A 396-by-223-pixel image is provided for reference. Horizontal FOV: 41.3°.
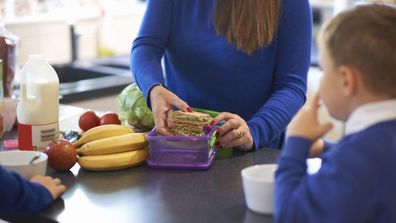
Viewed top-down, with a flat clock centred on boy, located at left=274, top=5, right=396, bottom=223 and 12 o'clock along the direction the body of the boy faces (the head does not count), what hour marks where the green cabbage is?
The green cabbage is roughly at 12 o'clock from the boy.

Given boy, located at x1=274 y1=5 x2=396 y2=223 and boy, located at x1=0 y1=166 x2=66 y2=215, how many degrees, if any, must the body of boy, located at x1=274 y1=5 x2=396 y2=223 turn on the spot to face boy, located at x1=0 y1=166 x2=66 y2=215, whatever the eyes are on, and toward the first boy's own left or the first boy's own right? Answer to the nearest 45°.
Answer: approximately 45° to the first boy's own left

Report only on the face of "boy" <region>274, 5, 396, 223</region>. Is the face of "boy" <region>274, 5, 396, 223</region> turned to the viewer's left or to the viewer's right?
to the viewer's left

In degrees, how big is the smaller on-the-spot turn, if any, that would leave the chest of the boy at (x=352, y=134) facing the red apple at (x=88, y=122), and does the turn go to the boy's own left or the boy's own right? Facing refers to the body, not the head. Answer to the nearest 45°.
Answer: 0° — they already face it

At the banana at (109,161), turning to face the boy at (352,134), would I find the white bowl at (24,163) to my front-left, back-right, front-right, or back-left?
back-right

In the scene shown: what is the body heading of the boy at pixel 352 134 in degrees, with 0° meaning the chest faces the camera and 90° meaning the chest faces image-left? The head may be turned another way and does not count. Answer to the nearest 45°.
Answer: approximately 135°

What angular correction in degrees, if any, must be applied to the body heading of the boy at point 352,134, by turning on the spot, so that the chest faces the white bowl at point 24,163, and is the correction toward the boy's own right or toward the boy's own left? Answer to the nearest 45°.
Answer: approximately 45° to the boy's own left
